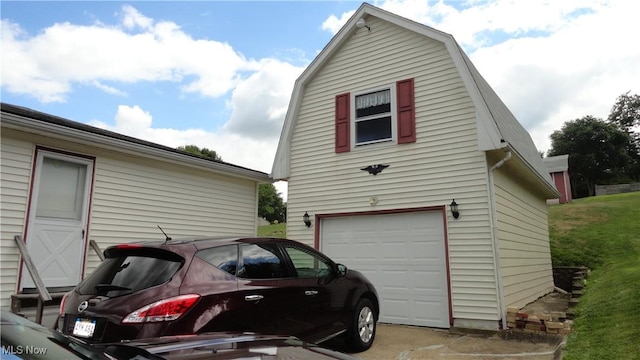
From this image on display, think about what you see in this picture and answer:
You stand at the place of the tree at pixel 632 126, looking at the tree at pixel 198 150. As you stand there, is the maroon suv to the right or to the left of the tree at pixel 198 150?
left

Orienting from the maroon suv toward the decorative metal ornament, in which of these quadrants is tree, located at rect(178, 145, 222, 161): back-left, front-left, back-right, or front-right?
front-left

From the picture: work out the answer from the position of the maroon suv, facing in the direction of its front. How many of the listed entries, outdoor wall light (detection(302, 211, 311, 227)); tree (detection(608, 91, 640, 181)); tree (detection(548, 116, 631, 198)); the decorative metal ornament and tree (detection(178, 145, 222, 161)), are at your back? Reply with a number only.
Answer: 0

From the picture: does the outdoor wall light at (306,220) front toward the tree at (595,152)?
no

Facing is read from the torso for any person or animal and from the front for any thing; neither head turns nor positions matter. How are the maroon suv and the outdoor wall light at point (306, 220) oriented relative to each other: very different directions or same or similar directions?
very different directions

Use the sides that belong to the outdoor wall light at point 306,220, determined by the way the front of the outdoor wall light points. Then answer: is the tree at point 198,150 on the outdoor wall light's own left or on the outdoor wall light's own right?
on the outdoor wall light's own right

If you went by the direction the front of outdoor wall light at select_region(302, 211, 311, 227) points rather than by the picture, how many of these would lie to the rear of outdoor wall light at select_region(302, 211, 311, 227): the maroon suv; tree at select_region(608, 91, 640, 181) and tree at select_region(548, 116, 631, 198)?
2

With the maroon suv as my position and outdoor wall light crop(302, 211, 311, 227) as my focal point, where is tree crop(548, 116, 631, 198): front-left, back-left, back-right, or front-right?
front-right

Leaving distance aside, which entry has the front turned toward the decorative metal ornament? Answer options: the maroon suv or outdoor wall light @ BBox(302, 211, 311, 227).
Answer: the maroon suv

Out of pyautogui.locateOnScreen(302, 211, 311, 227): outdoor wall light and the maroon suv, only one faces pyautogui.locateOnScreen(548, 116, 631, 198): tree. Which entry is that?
the maroon suv

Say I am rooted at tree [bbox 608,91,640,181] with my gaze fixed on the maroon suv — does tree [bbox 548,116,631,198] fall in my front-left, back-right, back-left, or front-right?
front-right

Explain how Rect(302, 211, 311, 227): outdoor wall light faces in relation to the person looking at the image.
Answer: facing the viewer and to the left of the viewer

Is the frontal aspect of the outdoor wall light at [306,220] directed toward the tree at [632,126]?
no

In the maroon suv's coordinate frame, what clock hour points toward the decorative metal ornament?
The decorative metal ornament is roughly at 12 o'clock from the maroon suv.

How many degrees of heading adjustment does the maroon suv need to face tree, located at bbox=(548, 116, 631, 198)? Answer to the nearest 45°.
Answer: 0° — it already faces it

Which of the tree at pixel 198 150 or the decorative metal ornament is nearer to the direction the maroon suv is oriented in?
the decorative metal ornament

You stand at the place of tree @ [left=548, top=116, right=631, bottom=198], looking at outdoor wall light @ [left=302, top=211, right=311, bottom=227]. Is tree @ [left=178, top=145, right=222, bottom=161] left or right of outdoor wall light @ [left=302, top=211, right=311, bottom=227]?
right

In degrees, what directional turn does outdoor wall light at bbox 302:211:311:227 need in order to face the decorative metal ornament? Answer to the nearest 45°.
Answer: approximately 90° to its left

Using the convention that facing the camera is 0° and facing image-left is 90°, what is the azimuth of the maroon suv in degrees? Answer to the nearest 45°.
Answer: approximately 225°
